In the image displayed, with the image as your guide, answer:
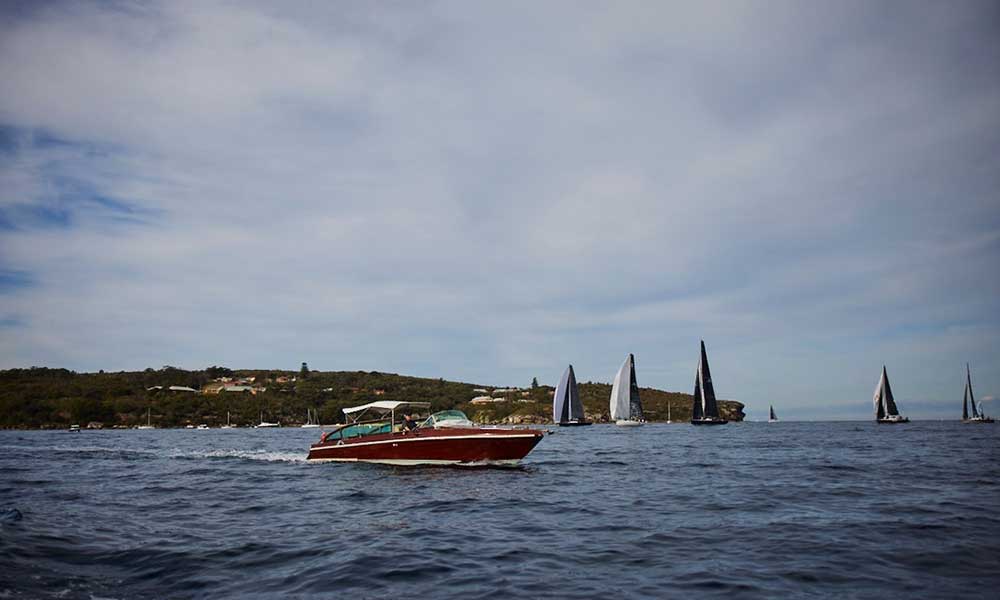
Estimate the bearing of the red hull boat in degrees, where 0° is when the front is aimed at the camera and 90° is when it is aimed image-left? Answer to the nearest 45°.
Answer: approximately 270°
